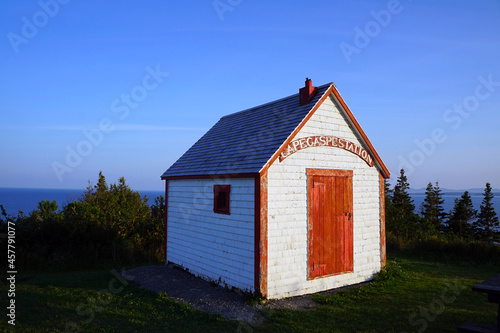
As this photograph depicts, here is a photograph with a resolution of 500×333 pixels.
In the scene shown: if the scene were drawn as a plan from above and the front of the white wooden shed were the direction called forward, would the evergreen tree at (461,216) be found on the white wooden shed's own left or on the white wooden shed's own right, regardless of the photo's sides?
on the white wooden shed's own left

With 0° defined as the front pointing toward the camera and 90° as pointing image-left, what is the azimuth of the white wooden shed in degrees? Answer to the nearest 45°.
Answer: approximately 315°
